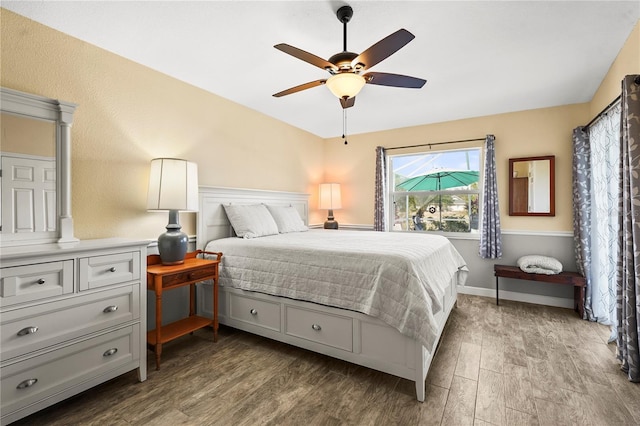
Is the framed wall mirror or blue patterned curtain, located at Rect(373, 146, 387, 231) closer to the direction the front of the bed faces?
the framed wall mirror

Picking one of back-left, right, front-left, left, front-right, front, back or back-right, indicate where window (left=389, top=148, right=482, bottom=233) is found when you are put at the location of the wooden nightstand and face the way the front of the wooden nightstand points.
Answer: front-left

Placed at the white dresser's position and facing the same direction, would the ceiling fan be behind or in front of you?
in front

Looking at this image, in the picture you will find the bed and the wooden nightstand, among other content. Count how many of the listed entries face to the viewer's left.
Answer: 0

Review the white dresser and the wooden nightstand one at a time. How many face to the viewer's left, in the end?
0

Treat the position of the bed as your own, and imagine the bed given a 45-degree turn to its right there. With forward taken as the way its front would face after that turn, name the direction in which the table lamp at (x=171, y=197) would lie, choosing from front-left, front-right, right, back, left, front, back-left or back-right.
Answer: right

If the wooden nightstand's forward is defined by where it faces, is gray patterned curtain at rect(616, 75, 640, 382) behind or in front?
in front

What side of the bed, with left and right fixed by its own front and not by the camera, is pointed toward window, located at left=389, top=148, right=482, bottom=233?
left

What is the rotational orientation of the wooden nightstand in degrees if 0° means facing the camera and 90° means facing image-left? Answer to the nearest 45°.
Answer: approximately 315°

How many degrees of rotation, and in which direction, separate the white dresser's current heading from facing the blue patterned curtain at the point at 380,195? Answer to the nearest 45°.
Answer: approximately 45° to its left

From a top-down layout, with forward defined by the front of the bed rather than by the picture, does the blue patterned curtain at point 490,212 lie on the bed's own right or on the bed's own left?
on the bed's own left

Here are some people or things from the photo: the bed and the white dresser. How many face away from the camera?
0

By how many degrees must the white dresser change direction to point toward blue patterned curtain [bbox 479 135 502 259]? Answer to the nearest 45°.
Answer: approximately 45° to its left

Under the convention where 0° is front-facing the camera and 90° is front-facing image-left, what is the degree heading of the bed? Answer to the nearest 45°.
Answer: approximately 315°
